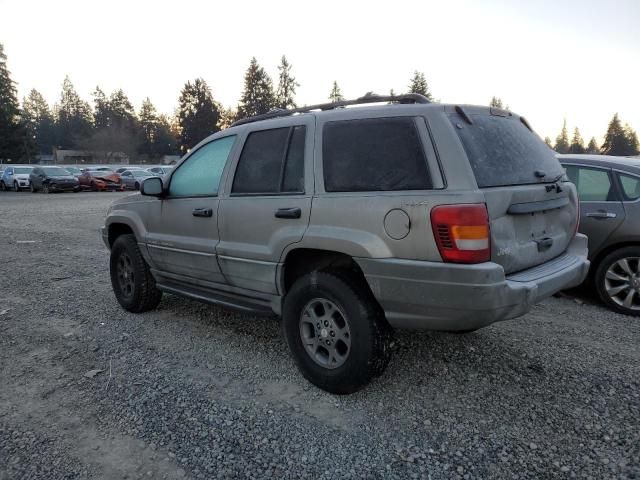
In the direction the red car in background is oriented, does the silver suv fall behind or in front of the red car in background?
in front

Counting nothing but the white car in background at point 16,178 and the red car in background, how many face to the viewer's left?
0

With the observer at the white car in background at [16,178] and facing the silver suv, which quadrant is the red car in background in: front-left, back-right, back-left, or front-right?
front-left

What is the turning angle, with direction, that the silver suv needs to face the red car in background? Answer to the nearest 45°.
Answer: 0° — it already faces it

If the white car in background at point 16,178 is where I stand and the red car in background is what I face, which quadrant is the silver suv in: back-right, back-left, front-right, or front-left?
front-right

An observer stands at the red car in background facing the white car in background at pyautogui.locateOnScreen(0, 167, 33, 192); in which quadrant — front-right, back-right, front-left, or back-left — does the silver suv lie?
back-left

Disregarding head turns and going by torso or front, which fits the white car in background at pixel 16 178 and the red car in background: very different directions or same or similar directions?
same or similar directions

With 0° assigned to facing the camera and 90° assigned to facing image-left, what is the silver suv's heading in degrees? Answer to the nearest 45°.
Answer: approximately 135°

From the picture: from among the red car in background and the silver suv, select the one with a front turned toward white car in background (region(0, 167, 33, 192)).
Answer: the silver suv

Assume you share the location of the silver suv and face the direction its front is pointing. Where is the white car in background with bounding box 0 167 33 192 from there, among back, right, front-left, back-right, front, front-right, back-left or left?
front

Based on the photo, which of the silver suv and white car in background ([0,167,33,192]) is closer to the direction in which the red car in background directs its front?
the silver suv

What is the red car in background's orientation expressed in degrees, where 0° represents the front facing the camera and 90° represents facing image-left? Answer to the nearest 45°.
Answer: approximately 315°
